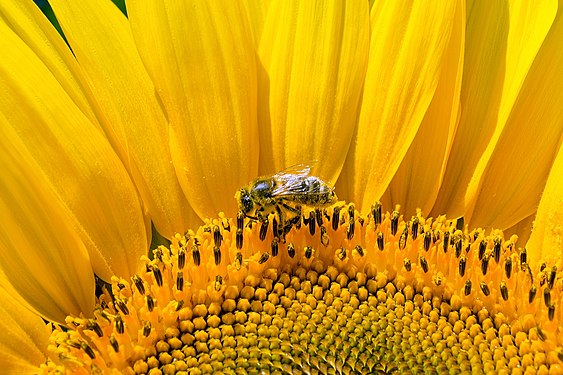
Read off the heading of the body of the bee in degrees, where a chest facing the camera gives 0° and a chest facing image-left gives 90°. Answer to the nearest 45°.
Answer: approximately 90°

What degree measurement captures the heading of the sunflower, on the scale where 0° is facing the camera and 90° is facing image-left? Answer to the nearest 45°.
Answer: approximately 0°
